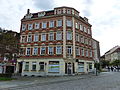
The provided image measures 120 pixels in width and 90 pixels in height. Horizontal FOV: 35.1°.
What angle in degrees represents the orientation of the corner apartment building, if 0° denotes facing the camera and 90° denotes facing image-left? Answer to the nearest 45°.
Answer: approximately 0°
